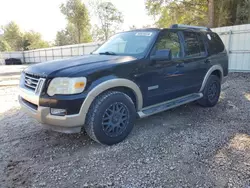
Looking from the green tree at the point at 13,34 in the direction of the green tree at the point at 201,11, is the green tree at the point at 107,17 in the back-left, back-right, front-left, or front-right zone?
front-left

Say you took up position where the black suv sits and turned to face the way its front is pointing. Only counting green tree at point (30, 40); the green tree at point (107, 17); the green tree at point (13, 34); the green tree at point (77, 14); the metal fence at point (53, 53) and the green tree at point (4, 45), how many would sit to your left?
0

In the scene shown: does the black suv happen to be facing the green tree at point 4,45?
no

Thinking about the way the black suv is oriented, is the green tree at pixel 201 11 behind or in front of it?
behind

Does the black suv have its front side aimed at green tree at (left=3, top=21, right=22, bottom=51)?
no

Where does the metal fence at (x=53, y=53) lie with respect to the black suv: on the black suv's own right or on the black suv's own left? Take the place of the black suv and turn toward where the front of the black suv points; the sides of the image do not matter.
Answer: on the black suv's own right

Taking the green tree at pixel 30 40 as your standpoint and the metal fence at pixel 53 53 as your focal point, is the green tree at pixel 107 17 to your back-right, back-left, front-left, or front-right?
front-left

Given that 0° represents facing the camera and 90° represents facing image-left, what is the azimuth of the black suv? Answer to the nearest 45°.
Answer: approximately 45°

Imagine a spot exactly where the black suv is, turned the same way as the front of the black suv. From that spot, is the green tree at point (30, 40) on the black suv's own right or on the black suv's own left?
on the black suv's own right

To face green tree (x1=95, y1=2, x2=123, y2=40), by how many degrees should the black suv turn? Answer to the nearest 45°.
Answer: approximately 135° to its right
